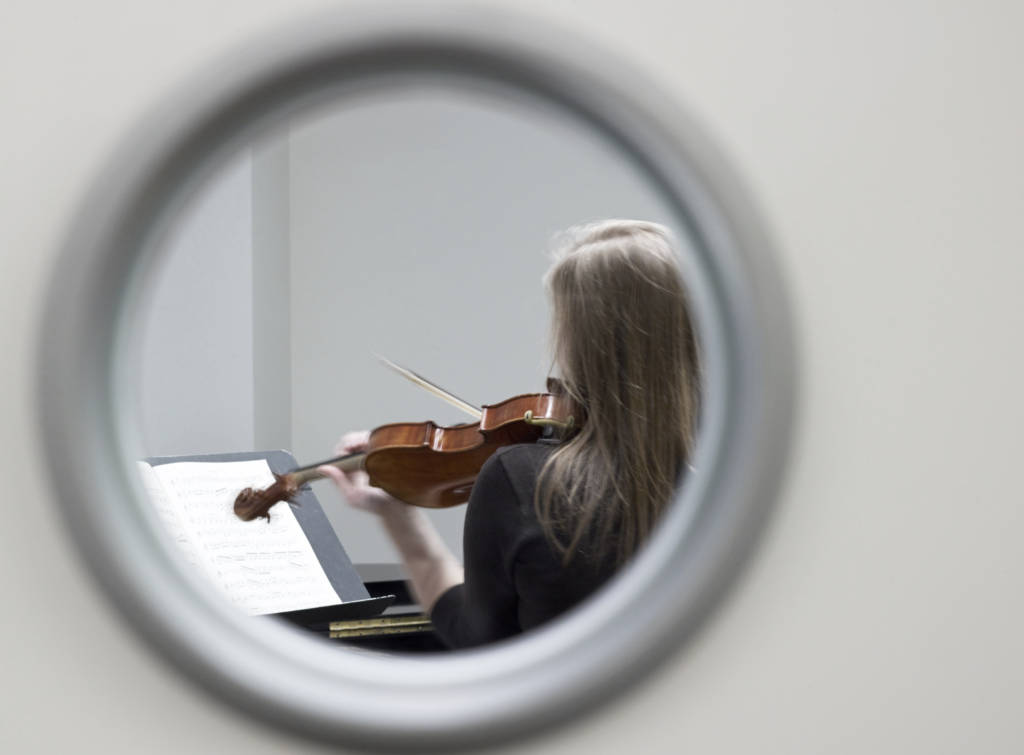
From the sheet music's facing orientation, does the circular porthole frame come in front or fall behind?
in front

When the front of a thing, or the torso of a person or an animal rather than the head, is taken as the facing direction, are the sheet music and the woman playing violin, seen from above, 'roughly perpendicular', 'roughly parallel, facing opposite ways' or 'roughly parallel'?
roughly parallel, facing opposite ways

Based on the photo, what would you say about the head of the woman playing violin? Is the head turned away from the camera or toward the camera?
away from the camera

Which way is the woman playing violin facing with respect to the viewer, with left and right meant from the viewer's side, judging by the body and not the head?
facing away from the viewer and to the left of the viewer

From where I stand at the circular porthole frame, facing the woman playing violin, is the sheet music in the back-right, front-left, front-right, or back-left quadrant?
front-left
